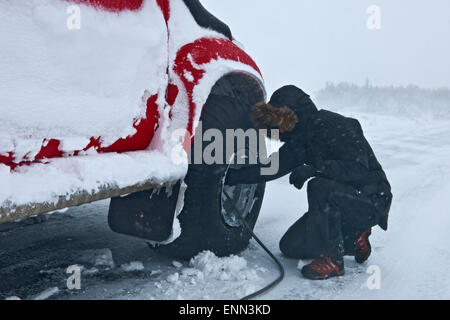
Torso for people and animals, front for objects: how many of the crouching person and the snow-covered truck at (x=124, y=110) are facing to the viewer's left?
1

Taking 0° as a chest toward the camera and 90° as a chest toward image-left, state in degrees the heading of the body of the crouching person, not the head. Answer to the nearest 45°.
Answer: approximately 90°

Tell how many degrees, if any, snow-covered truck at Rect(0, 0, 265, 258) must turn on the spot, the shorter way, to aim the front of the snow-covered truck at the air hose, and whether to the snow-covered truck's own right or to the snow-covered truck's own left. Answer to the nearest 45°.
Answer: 0° — it already faces it

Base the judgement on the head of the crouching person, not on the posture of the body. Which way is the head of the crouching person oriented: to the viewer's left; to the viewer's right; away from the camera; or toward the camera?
to the viewer's left

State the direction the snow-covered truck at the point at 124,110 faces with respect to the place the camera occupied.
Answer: facing away from the viewer and to the right of the viewer
